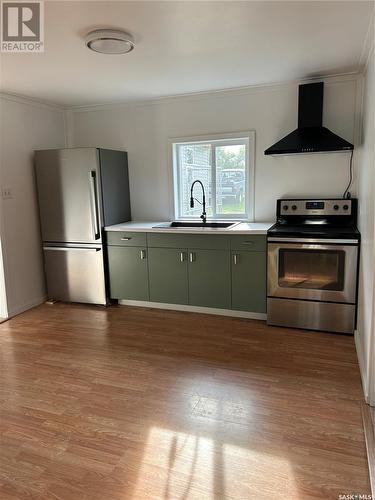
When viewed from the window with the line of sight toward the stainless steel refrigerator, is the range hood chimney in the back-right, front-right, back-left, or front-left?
back-left

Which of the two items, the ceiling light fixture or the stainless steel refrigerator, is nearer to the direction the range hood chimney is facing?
the ceiling light fixture

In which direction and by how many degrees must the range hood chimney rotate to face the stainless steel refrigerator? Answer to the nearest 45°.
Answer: approximately 90° to its right

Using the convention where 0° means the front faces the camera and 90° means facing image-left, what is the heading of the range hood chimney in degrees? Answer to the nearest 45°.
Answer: approximately 0°

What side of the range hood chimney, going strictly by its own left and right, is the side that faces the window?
right

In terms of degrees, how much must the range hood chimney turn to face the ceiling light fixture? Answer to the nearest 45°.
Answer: approximately 45° to its right

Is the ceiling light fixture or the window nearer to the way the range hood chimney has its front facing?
the ceiling light fixture

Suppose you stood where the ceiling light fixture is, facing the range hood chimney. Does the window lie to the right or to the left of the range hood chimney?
left

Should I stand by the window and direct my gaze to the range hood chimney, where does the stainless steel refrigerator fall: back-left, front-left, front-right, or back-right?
back-right
